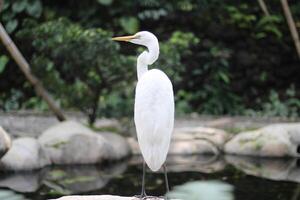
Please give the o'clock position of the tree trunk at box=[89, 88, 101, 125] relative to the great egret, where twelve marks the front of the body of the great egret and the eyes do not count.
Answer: The tree trunk is roughly at 1 o'clock from the great egret.

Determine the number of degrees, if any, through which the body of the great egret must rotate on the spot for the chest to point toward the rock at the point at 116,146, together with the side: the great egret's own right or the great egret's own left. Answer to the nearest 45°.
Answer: approximately 45° to the great egret's own right

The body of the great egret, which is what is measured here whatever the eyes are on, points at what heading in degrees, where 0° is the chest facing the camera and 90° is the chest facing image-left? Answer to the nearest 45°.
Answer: approximately 135°

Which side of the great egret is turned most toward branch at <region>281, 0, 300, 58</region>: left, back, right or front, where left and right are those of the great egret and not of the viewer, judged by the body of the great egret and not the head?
right

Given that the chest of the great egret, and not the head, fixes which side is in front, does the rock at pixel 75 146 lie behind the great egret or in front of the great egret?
in front

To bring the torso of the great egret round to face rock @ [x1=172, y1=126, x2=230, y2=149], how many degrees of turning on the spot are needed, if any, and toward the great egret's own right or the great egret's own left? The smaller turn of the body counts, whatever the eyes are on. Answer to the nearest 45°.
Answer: approximately 45° to the great egret's own right

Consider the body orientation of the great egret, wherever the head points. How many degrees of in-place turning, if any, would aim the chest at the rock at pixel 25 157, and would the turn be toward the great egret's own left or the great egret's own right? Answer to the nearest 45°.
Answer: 0° — it already faces it

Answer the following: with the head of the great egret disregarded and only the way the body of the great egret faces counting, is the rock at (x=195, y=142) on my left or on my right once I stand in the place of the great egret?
on my right

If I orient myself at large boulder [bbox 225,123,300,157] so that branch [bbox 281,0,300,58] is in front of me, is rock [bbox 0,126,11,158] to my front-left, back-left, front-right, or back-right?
back-left
